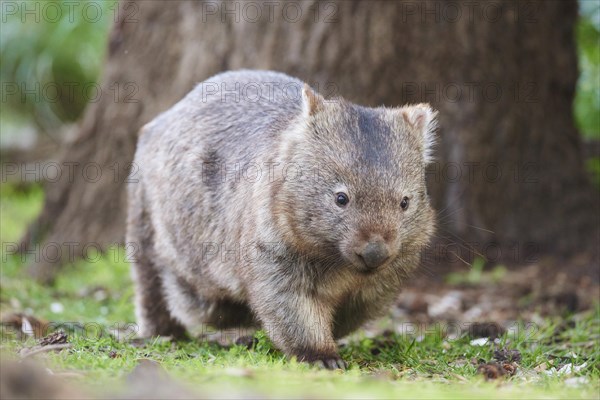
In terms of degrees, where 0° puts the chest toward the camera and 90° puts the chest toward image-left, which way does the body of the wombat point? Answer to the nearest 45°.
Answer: approximately 315°
